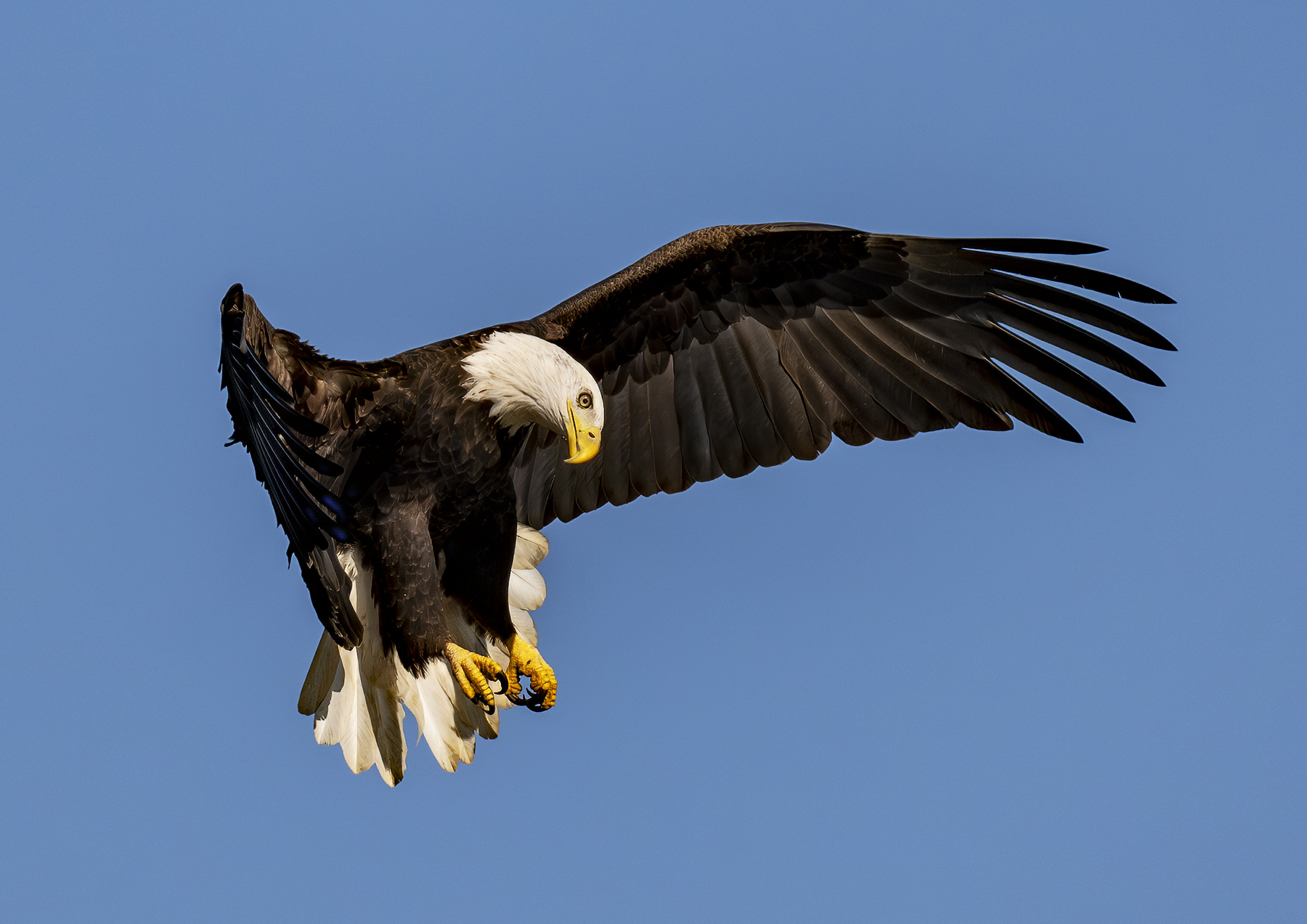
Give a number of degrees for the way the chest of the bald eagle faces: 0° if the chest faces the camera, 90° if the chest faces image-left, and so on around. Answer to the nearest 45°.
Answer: approximately 315°
